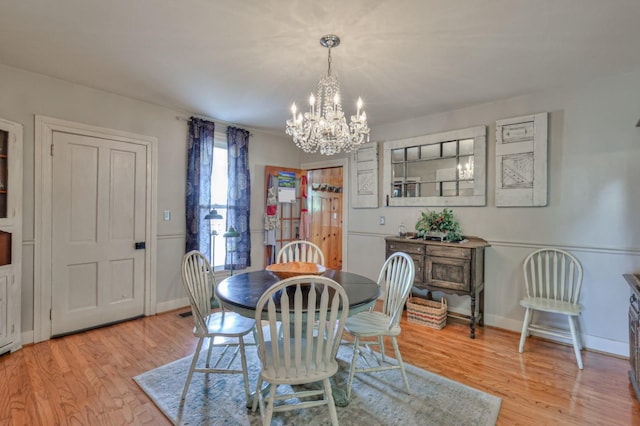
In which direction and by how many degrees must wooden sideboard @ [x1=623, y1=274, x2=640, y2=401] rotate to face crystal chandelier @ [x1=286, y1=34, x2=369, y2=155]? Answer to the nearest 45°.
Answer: approximately 45° to its left

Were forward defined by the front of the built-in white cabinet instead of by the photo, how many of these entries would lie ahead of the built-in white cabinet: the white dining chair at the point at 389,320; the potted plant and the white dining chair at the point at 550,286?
3

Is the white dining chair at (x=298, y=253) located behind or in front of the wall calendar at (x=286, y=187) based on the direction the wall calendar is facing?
in front

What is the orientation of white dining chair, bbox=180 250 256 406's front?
to the viewer's right

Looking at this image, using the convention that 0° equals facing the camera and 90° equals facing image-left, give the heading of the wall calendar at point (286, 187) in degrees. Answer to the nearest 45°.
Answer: approximately 0°

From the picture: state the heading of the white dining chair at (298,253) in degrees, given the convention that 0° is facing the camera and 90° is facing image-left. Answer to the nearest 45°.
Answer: approximately 0°

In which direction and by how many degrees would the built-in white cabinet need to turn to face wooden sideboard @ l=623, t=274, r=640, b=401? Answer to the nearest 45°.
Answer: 0° — it already faces it

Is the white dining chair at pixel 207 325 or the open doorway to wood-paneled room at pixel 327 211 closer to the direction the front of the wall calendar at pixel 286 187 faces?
the white dining chair

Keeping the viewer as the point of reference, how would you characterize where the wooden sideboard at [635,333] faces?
facing to the left of the viewer

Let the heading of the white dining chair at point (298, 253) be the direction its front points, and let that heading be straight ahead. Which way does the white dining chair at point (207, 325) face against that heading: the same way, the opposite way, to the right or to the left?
to the left

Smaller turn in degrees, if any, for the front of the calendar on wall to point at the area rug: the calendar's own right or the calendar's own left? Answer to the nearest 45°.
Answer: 0° — it already faces it

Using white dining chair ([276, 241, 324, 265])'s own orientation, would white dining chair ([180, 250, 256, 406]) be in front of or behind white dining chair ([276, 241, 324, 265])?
in front

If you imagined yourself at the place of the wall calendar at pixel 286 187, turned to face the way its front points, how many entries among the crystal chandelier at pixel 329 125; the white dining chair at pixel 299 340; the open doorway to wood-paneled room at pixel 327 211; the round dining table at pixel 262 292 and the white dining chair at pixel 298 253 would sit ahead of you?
4

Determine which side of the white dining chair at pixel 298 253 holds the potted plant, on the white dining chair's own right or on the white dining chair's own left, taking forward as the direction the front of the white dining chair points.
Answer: on the white dining chair's own left
